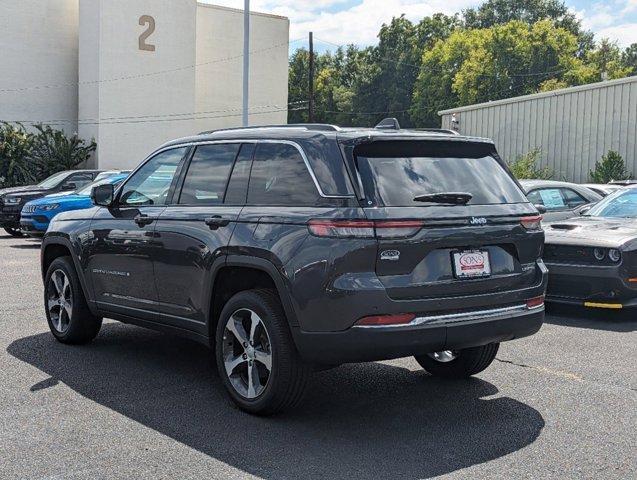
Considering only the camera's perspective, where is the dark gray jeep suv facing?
facing away from the viewer and to the left of the viewer

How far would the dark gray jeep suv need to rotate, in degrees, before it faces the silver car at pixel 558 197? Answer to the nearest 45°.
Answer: approximately 90° to its right

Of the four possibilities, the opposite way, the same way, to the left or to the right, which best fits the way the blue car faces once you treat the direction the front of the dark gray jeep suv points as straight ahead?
to the left

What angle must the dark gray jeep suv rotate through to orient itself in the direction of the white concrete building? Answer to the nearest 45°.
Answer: approximately 45° to its right

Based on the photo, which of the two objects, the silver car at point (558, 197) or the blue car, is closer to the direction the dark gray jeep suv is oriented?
the blue car

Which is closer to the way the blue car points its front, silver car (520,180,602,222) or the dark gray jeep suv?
the dark gray jeep suv

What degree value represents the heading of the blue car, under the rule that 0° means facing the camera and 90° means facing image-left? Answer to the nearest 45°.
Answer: approximately 45°

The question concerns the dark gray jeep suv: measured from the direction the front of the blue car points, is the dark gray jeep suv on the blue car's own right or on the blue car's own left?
on the blue car's own left

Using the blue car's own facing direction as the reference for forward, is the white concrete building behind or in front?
behind
